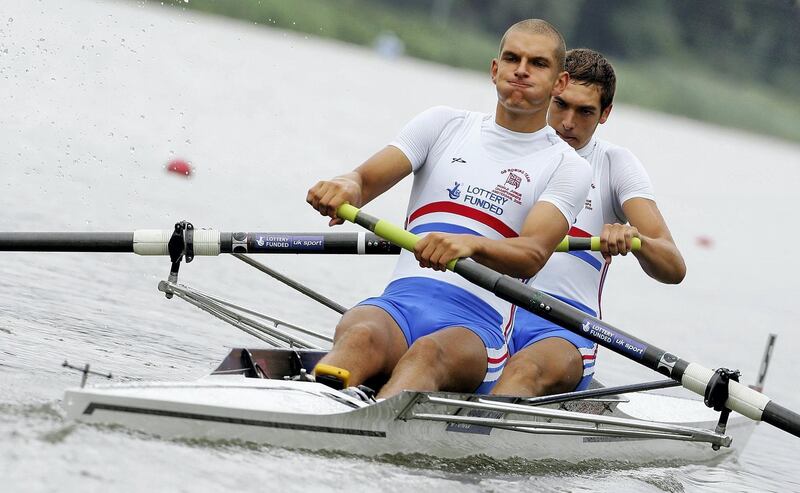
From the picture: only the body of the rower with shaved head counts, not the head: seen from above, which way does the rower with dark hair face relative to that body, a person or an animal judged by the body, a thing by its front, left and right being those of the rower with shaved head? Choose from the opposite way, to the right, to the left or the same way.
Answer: the same way

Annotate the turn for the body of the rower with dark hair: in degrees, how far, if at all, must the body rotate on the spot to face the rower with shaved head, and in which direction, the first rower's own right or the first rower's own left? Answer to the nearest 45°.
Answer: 0° — they already face them

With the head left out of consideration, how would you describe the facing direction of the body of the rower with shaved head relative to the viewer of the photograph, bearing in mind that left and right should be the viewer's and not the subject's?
facing the viewer and to the left of the viewer

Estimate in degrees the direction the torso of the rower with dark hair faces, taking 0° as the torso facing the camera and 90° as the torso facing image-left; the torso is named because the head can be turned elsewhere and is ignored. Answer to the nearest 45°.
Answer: approximately 45°

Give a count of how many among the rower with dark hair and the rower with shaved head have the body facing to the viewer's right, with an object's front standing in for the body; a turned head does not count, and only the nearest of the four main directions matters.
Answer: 0
